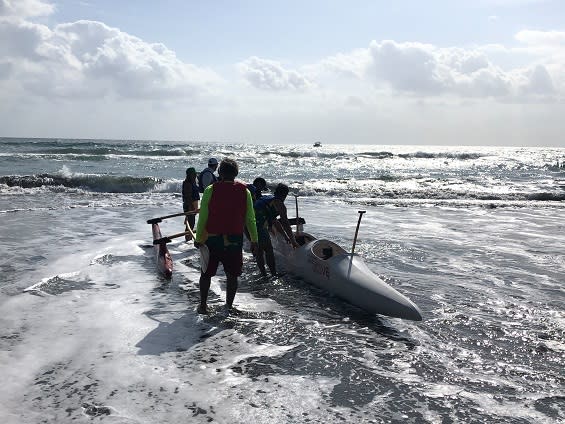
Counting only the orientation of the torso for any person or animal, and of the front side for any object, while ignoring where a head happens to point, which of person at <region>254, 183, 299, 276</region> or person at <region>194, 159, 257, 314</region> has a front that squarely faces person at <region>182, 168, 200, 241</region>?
person at <region>194, 159, 257, 314</region>

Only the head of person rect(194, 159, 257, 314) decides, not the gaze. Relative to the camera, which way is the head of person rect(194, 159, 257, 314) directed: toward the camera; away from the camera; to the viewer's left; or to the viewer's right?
away from the camera

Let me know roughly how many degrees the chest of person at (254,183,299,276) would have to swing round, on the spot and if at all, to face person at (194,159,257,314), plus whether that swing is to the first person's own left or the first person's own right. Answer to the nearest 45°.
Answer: approximately 90° to the first person's own right

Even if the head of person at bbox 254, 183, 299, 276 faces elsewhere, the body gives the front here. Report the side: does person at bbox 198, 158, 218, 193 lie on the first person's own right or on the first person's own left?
on the first person's own left

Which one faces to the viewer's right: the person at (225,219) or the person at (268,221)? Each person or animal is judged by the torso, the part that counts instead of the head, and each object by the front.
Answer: the person at (268,221)

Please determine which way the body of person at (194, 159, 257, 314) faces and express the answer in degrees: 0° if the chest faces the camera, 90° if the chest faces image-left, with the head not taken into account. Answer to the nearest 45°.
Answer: approximately 180°

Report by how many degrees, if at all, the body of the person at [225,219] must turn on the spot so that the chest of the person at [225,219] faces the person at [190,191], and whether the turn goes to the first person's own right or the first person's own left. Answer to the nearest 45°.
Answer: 0° — they already face them

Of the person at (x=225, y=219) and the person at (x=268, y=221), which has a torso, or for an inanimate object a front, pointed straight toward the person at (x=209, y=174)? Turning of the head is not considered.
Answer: the person at (x=225, y=219)

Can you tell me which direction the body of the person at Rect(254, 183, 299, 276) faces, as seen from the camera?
to the viewer's right

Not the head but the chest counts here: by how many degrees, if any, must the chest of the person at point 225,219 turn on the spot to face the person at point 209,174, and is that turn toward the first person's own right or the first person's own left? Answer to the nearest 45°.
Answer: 0° — they already face them
